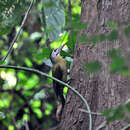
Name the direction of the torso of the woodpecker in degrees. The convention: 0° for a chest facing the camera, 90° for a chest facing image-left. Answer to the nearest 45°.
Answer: approximately 270°

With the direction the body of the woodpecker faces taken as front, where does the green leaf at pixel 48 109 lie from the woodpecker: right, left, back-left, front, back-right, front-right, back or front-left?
left

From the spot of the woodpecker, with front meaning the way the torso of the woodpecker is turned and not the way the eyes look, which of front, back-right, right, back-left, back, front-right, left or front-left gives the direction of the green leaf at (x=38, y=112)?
left
